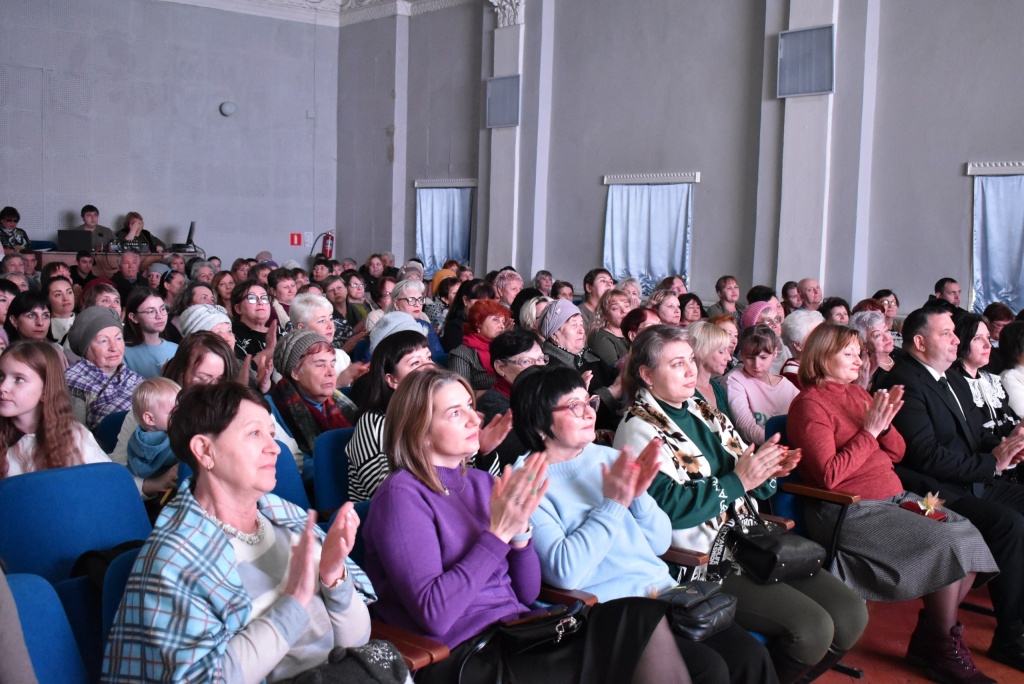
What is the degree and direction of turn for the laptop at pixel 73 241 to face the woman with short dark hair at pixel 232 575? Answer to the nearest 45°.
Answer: approximately 180°

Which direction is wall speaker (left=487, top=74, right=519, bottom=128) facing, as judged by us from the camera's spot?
facing the viewer and to the left of the viewer

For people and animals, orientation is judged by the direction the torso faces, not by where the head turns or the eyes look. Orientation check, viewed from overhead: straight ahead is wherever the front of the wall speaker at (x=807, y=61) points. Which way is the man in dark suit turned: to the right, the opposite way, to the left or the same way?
to the left

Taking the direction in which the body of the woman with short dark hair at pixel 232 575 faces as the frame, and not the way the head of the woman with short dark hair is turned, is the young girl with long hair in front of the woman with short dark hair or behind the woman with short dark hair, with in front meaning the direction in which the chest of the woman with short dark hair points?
behind

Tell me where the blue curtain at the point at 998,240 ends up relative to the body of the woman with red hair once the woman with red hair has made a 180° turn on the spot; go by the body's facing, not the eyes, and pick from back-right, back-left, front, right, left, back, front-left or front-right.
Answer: right

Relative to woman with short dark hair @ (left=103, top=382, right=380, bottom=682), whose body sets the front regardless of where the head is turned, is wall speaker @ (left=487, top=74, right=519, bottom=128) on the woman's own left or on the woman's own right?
on the woman's own left

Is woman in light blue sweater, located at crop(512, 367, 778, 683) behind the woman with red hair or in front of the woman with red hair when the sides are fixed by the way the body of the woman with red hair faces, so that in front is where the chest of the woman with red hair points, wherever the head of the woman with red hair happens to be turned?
in front

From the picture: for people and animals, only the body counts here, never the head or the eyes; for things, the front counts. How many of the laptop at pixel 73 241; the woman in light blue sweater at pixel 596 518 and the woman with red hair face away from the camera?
1

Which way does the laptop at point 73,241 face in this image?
away from the camera
